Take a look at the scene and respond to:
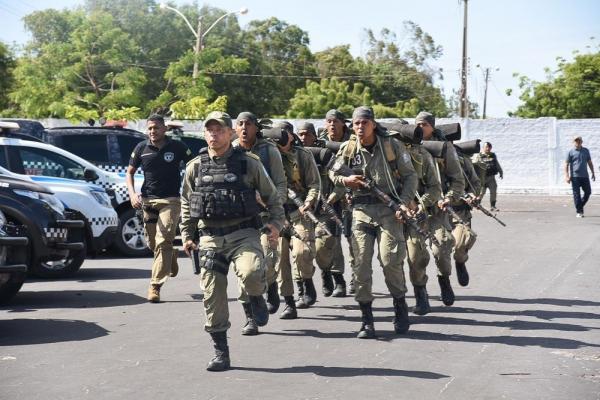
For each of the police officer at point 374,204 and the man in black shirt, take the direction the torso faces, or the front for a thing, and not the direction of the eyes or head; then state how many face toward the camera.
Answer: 2

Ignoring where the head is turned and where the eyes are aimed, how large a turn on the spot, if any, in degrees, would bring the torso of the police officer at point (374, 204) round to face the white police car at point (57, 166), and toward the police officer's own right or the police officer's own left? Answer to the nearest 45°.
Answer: approximately 135° to the police officer's own right

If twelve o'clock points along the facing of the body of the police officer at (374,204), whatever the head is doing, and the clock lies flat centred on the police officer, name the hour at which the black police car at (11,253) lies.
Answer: The black police car is roughly at 3 o'clock from the police officer.

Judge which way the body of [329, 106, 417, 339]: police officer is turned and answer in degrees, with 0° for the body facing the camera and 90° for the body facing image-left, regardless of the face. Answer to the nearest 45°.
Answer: approximately 0°

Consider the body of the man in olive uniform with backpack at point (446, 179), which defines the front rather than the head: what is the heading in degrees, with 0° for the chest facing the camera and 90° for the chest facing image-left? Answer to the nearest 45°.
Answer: approximately 45°

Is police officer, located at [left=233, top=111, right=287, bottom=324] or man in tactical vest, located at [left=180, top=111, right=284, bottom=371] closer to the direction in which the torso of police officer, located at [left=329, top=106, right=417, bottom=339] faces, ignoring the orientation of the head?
the man in tactical vest
